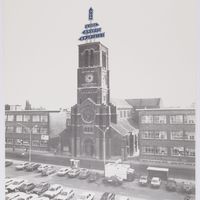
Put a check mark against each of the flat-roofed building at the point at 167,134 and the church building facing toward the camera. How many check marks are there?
2

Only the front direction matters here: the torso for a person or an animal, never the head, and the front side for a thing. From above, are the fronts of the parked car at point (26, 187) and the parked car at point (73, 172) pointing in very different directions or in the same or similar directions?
same or similar directions

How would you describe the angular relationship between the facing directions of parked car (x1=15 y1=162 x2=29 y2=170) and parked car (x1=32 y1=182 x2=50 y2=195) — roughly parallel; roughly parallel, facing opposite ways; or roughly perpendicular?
roughly parallel

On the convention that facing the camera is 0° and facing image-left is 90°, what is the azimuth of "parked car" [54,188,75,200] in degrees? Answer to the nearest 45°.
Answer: approximately 45°

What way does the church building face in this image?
toward the camera

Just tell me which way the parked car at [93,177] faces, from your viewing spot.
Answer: facing the viewer and to the left of the viewer

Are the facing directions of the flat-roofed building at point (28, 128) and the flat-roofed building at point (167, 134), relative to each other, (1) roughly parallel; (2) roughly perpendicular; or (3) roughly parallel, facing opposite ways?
roughly parallel

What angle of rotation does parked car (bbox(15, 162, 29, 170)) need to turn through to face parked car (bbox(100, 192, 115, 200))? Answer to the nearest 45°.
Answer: approximately 90° to its left

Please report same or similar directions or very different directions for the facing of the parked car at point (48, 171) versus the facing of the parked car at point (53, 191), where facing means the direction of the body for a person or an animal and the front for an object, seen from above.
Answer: same or similar directions

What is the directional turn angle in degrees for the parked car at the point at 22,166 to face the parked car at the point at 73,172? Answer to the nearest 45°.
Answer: approximately 90° to its left

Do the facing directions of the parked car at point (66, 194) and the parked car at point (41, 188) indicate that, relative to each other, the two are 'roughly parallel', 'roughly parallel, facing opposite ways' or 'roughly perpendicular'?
roughly parallel

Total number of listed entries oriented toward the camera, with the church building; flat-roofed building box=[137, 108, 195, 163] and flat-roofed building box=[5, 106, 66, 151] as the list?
3

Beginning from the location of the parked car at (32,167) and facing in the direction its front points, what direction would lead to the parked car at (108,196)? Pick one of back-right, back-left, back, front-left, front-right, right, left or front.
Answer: left
